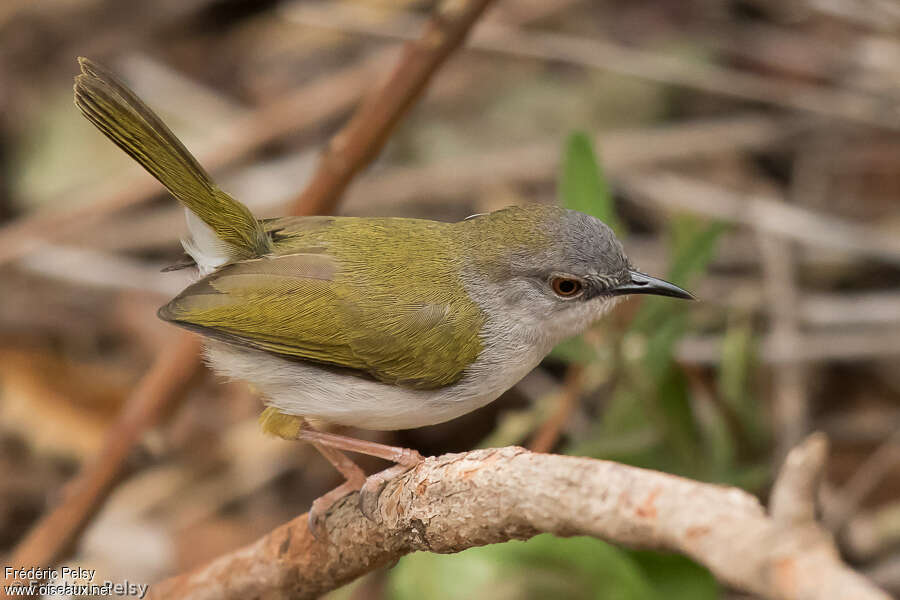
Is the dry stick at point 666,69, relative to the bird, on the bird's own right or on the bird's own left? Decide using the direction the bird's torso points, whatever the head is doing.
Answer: on the bird's own left

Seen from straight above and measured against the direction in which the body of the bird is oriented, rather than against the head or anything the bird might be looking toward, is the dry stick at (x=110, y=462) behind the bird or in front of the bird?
behind

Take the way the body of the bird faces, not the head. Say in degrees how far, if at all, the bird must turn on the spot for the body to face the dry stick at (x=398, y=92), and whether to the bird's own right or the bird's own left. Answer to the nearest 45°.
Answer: approximately 90° to the bird's own left

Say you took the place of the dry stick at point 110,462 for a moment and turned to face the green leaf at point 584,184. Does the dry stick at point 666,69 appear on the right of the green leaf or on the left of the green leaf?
left

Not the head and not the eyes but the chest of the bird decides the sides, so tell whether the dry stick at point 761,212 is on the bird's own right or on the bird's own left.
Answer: on the bird's own left

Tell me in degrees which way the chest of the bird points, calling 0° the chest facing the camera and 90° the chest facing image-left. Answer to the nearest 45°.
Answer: approximately 270°
